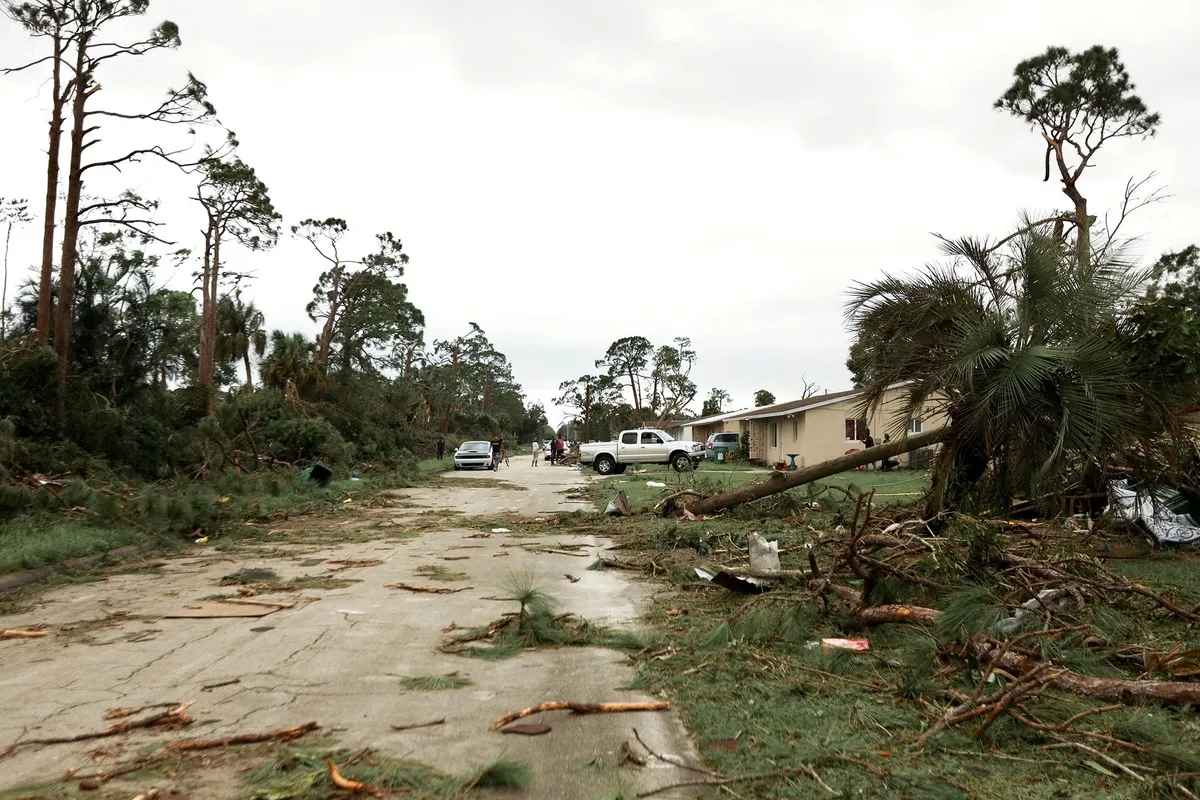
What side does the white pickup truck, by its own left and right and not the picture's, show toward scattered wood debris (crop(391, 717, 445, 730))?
right

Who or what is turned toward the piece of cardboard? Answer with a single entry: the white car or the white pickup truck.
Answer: the white car

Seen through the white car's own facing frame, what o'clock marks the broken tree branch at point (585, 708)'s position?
The broken tree branch is roughly at 12 o'clock from the white car.

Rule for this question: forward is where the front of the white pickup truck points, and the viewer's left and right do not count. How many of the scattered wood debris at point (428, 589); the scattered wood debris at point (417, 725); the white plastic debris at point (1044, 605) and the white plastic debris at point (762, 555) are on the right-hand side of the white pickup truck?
4

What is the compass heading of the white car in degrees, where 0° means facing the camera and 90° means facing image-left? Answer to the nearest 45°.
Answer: approximately 0°

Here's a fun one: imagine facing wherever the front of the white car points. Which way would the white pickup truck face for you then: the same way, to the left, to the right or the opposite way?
to the left

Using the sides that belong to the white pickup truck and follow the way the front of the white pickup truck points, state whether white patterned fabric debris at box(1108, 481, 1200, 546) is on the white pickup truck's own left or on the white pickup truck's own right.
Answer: on the white pickup truck's own right

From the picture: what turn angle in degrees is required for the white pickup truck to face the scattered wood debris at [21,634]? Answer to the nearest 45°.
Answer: approximately 90° to its right

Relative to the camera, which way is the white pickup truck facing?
to the viewer's right

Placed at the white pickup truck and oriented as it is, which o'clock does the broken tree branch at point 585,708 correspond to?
The broken tree branch is roughly at 3 o'clock from the white pickup truck.

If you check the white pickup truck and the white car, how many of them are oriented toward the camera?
1

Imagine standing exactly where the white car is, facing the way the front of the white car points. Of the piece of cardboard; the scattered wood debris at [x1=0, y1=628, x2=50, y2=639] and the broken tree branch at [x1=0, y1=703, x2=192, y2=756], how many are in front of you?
3
